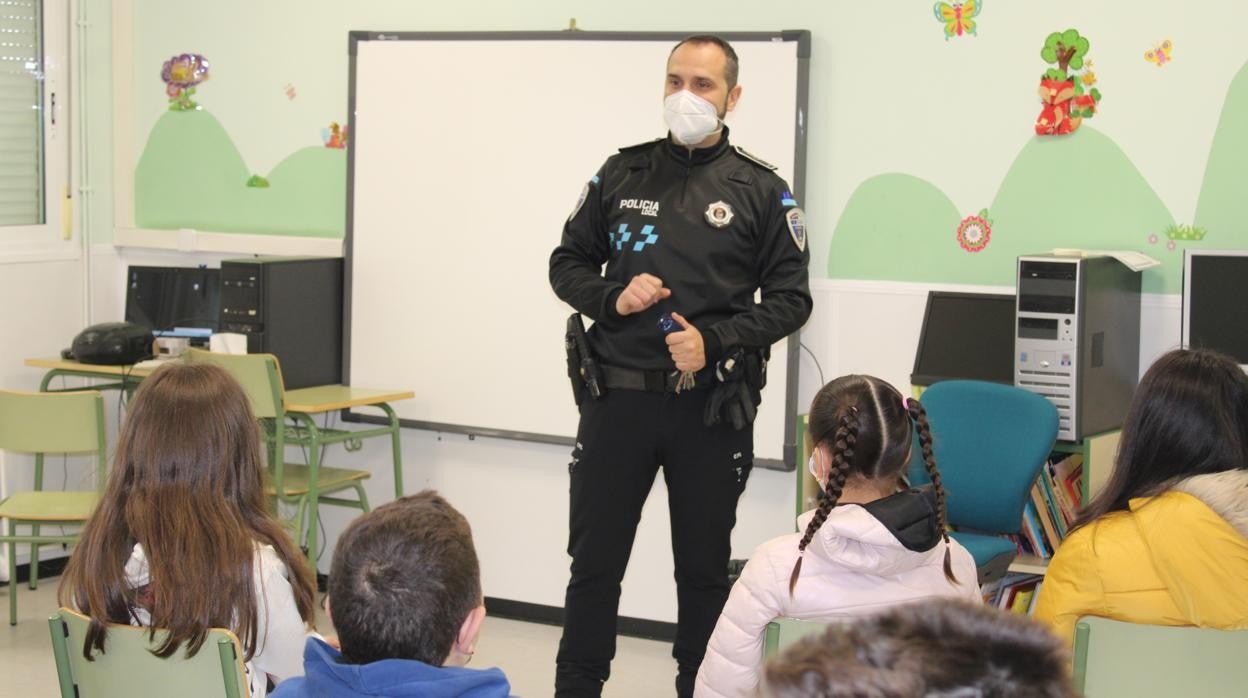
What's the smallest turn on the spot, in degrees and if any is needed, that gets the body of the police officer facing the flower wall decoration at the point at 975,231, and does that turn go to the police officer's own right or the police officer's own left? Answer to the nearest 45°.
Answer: approximately 135° to the police officer's own left

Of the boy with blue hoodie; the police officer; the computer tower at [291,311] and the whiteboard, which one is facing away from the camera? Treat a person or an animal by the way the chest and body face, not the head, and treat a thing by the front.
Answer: the boy with blue hoodie

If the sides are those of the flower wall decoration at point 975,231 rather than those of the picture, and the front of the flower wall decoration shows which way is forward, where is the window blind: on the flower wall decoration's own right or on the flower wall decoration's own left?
on the flower wall decoration's own right

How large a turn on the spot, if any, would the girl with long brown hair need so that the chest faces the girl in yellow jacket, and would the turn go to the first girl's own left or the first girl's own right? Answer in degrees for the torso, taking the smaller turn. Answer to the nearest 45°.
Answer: approximately 90° to the first girl's own right

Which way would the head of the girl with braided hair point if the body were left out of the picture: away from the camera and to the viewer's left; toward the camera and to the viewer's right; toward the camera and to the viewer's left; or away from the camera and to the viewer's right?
away from the camera and to the viewer's left
